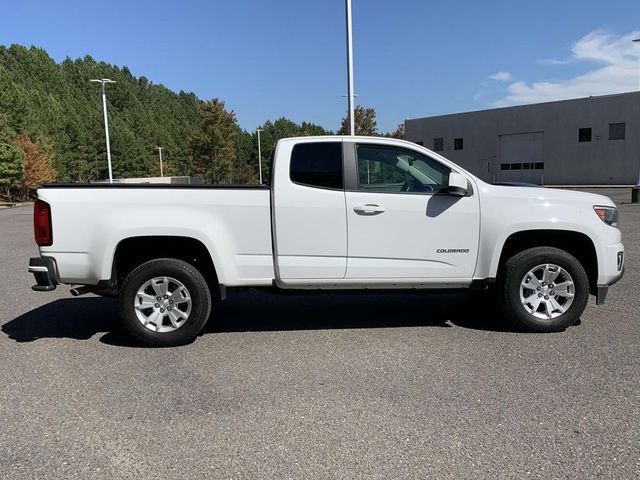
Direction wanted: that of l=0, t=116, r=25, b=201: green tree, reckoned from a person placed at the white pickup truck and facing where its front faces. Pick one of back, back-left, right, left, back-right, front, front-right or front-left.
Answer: back-left

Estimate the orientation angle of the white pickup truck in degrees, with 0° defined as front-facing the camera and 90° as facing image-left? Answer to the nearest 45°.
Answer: approximately 270°

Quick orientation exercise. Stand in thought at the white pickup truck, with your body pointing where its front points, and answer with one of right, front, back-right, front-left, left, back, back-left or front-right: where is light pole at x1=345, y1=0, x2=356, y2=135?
left

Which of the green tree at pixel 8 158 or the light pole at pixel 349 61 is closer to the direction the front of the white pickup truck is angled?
the light pole

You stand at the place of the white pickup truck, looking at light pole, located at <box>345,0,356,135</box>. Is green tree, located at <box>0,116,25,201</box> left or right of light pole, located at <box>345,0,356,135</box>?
left
